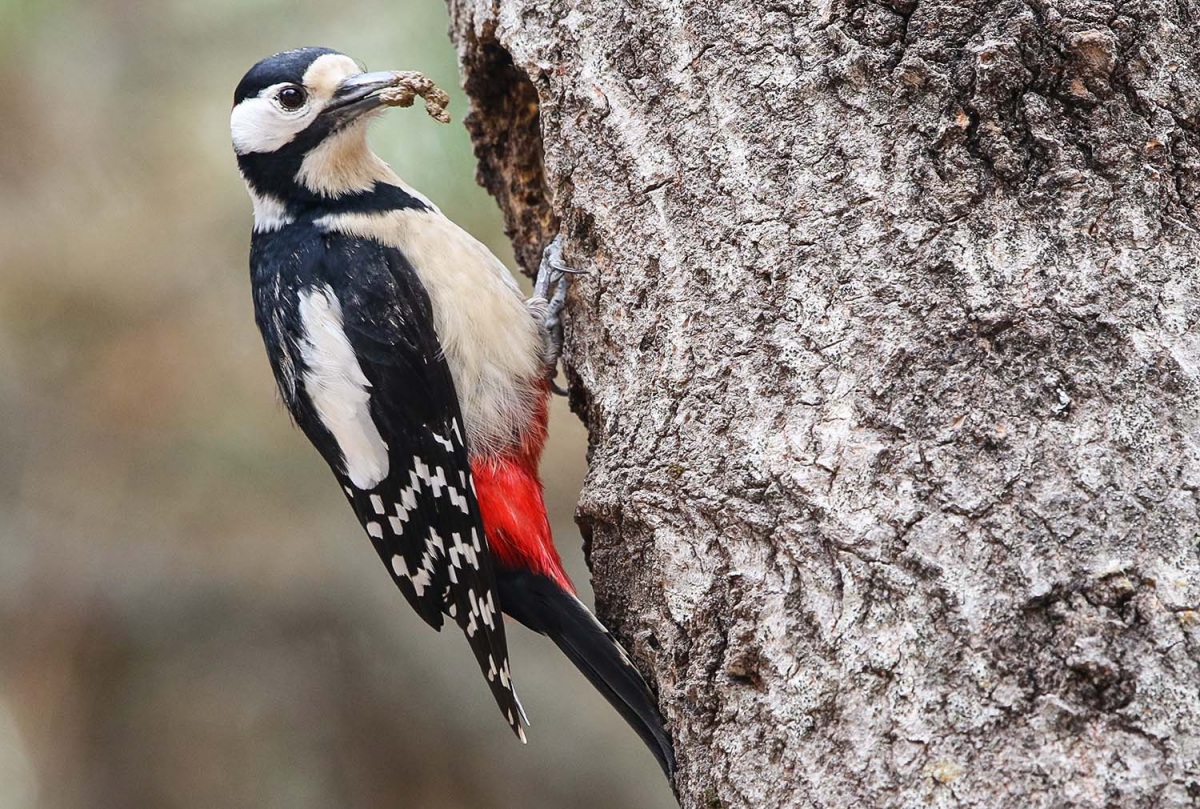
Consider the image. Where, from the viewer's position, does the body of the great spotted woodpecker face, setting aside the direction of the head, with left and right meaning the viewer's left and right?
facing to the right of the viewer
